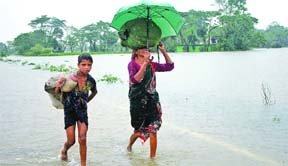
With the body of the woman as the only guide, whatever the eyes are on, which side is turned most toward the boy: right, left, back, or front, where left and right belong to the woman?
right

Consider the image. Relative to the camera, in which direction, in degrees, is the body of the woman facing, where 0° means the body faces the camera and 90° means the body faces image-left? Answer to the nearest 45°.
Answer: approximately 315°
